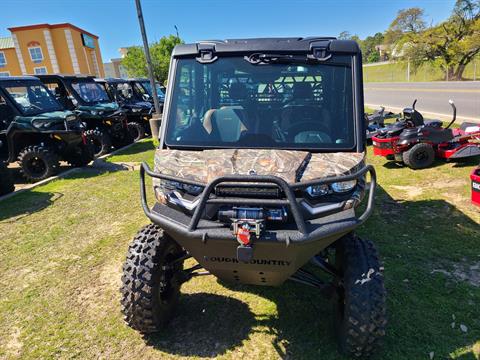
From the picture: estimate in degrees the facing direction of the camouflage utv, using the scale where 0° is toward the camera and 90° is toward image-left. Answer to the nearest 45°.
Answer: approximately 0°

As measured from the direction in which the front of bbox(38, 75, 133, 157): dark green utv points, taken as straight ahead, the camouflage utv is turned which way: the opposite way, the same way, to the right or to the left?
to the right

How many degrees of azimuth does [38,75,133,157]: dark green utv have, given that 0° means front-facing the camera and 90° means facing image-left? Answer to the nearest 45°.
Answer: approximately 315°

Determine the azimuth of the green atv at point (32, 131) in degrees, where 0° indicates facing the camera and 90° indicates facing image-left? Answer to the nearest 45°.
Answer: approximately 315°

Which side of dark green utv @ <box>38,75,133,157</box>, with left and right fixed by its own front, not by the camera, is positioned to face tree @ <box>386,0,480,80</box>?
left

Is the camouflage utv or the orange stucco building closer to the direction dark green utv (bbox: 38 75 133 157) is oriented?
the camouflage utv

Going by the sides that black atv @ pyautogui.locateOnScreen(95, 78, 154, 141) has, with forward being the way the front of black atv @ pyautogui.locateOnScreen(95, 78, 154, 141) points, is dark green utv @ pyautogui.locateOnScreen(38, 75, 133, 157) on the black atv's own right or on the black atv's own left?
on the black atv's own right

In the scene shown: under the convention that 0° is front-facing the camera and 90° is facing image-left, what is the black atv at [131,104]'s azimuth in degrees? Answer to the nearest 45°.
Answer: approximately 315°

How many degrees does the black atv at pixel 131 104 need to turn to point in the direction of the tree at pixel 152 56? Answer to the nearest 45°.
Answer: approximately 135° to its left

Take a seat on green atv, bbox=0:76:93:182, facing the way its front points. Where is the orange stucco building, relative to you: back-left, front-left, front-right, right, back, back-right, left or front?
back-left

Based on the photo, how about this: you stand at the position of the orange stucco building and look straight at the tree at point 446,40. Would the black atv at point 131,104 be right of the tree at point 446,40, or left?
right

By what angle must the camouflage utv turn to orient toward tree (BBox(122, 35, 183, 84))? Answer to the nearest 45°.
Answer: approximately 180°

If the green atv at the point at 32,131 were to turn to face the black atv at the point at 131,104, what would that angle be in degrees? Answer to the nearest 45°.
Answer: approximately 90° to its left
